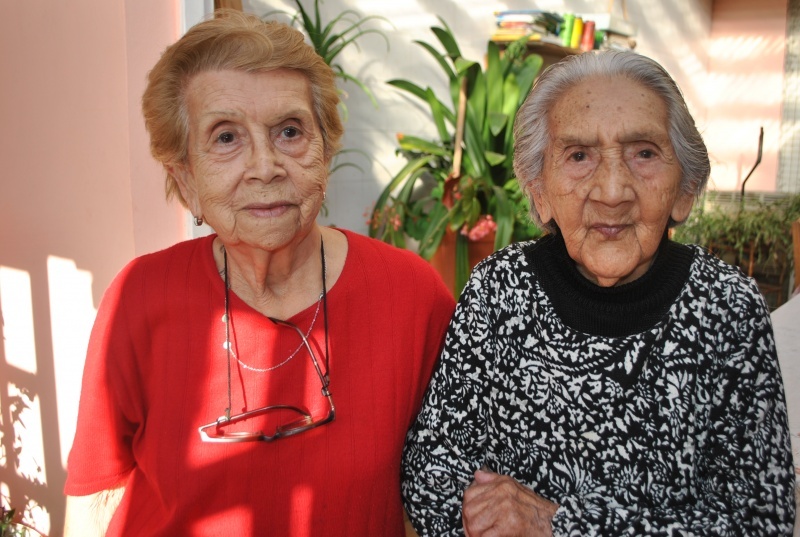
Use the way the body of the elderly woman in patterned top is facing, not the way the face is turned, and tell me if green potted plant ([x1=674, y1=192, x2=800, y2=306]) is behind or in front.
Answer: behind

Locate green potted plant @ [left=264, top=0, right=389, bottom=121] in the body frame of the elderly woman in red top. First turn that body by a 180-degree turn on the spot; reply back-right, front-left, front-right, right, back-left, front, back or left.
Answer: front

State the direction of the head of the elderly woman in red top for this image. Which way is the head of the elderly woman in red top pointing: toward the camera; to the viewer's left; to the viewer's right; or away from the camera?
toward the camera

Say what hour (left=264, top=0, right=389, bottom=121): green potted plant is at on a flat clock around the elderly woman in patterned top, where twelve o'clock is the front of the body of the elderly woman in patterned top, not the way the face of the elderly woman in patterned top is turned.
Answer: The green potted plant is roughly at 5 o'clock from the elderly woman in patterned top.

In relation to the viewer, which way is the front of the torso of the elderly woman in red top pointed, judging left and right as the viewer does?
facing the viewer

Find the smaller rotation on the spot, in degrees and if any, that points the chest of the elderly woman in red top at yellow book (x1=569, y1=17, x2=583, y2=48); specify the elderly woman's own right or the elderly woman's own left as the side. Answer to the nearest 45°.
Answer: approximately 135° to the elderly woman's own left

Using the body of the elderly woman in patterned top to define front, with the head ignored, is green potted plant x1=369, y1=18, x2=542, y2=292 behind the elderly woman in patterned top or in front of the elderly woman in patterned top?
behind

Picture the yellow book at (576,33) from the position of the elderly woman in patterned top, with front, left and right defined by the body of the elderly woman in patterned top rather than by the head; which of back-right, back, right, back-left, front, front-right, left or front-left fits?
back

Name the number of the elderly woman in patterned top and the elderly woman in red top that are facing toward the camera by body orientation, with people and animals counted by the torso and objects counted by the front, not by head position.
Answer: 2

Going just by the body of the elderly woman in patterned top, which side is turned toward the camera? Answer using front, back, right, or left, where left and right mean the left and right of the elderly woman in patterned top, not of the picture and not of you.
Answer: front

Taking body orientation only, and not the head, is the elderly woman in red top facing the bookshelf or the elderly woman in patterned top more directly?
the elderly woman in patterned top

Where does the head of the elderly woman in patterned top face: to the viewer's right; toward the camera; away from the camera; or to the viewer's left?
toward the camera

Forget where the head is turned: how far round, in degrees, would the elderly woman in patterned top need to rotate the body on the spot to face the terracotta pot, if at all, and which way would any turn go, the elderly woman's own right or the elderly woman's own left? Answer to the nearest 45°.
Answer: approximately 180°
